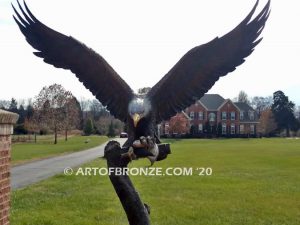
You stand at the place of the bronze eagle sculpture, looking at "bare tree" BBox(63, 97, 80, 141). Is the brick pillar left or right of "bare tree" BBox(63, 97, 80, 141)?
left

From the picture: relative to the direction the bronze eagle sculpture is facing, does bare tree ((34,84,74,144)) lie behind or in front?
behind

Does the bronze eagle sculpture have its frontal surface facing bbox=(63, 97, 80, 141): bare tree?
no

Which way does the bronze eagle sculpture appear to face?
toward the camera

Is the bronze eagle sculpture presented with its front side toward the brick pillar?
no
